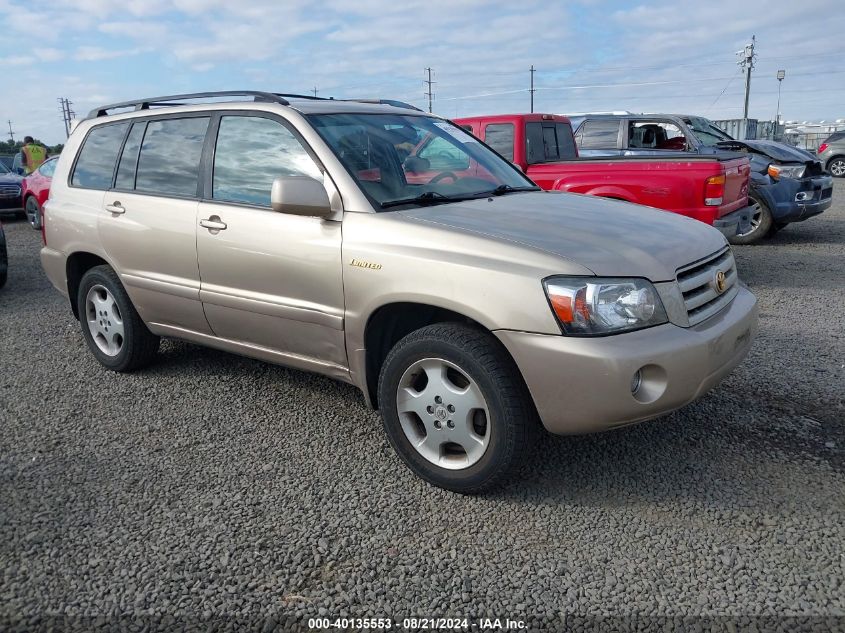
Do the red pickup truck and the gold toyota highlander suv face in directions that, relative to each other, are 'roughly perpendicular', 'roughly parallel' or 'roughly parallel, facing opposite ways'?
roughly parallel, facing opposite ways

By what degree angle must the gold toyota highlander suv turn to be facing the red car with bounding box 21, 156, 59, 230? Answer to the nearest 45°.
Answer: approximately 180°

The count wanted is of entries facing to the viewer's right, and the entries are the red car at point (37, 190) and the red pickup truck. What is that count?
0

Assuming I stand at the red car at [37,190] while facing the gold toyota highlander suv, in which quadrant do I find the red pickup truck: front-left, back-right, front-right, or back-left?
front-left

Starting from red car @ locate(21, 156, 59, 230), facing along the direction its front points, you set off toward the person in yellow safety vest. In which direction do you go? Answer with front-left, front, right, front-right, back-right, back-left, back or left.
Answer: back-right

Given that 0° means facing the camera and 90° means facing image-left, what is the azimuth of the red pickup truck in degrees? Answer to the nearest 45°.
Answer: approximately 135°

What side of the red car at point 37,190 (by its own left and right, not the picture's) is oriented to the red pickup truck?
left

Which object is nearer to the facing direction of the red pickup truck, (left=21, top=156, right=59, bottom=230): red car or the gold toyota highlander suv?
the red car

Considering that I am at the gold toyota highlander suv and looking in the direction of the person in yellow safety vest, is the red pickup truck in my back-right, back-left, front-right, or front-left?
front-right

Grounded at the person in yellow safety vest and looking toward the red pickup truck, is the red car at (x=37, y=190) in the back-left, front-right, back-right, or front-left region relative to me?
front-right

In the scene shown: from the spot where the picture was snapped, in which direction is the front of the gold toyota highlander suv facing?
facing the viewer and to the right of the viewer

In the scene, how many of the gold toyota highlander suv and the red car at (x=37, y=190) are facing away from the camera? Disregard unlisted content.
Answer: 0

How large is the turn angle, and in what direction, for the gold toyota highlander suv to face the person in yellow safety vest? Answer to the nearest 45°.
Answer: approximately 180°

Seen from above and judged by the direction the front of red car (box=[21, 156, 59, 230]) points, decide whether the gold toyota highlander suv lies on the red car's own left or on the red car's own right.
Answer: on the red car's own left
